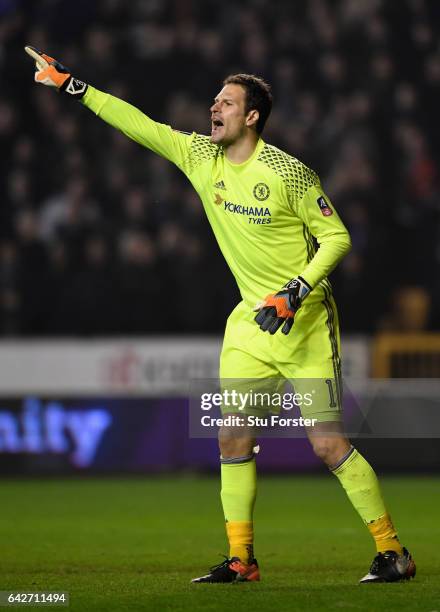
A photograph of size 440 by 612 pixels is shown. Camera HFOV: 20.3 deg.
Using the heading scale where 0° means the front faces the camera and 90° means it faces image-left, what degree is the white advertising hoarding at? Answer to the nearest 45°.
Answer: approximately 0°

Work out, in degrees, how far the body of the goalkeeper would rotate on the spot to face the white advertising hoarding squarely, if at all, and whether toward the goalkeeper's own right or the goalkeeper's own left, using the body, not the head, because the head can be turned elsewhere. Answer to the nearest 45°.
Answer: approximately 135° to the goalkeeper's own right

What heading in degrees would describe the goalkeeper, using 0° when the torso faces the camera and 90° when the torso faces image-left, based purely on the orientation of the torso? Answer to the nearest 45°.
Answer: approximately 45°

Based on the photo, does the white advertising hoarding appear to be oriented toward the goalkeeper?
yes
